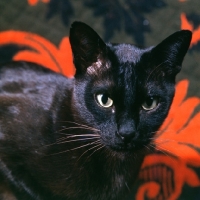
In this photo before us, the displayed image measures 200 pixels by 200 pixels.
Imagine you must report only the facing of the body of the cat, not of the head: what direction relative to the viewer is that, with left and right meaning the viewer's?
facing the viewer and to the right of the viewer
